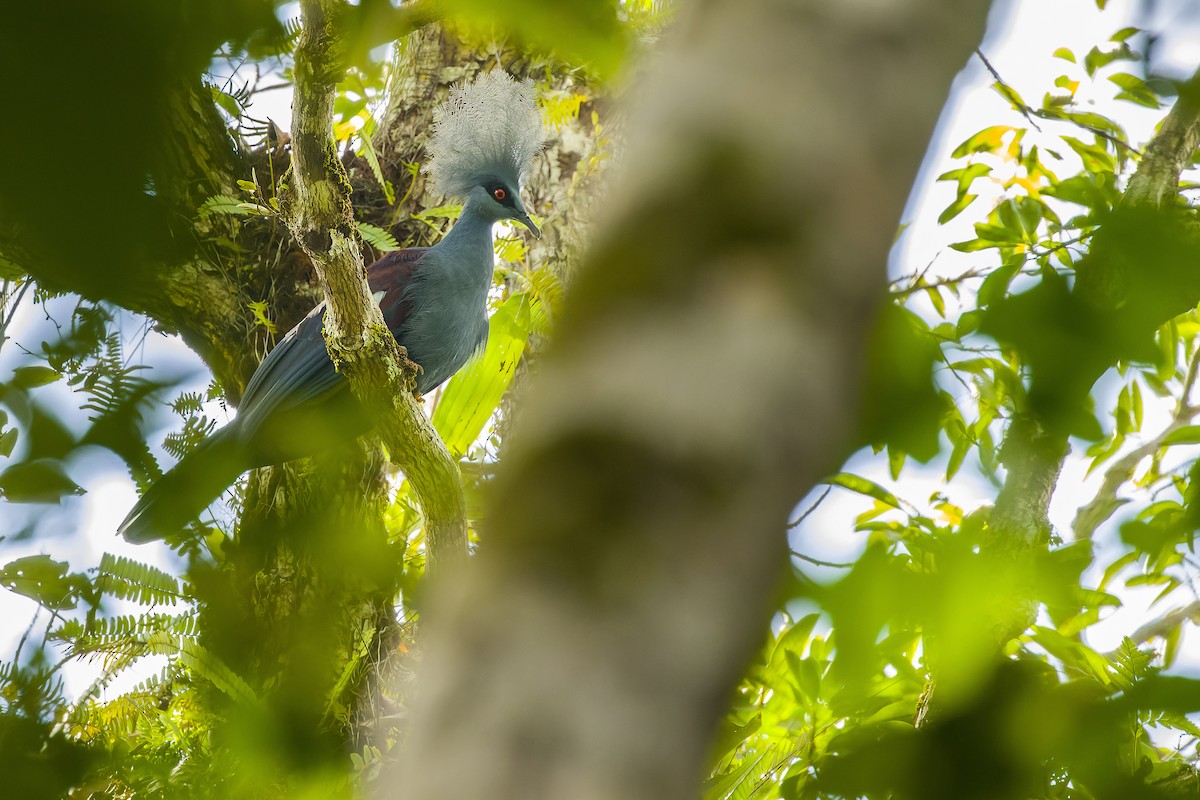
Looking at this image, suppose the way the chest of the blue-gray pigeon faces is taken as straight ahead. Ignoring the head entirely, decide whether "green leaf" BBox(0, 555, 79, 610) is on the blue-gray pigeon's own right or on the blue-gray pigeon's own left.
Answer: on the blue-gray pigeon's own right

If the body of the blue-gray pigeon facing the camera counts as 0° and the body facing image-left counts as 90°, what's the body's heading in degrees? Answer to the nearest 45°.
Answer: approximately 270°

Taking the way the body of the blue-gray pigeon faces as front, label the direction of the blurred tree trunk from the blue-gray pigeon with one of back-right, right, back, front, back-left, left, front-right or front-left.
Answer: right
